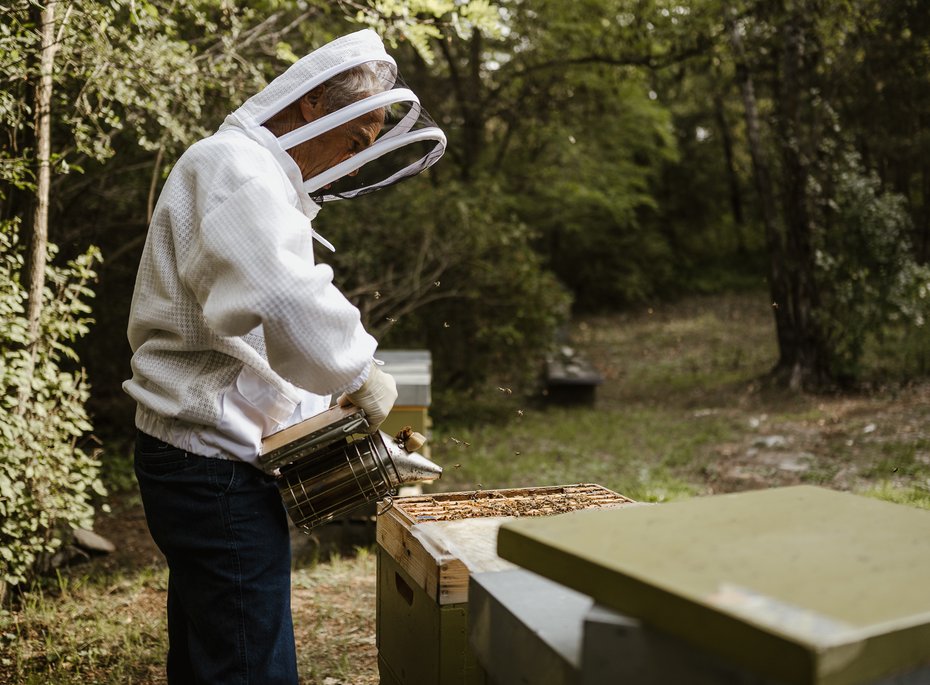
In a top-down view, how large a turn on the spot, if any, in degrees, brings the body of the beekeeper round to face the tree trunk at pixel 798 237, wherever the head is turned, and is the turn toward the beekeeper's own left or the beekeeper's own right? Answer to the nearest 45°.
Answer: approximately 45° to the beekeeper's own left

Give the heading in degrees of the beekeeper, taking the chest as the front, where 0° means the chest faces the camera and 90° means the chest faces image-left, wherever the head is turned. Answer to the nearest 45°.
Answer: approximately 270°

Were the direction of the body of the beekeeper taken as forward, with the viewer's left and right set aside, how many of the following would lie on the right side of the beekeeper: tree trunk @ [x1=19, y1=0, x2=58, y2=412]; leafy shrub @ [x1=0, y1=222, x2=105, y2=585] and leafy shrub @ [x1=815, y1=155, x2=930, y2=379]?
0

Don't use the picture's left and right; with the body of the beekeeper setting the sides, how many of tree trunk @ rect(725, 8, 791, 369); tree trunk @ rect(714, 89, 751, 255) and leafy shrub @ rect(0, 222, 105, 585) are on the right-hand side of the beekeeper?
0

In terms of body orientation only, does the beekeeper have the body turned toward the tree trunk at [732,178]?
no

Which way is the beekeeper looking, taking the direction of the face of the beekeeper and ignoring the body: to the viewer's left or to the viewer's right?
to the viewer's right

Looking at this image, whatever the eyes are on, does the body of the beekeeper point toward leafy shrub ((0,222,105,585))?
no
